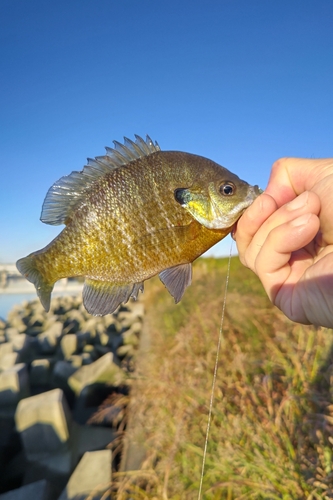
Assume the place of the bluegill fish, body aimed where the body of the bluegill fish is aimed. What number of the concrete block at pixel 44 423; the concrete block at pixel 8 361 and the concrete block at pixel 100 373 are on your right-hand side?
0

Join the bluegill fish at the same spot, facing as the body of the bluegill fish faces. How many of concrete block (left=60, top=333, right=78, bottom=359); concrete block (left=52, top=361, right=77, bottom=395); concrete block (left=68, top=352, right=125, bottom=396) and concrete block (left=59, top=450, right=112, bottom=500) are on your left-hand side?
4

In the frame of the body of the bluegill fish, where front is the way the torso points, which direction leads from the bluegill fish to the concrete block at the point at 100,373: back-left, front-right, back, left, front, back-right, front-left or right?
left

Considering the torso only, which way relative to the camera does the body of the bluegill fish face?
to the viewer's right

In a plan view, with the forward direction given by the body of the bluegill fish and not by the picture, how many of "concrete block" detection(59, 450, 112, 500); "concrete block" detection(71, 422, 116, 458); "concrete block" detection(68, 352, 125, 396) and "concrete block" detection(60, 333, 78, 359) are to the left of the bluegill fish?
4

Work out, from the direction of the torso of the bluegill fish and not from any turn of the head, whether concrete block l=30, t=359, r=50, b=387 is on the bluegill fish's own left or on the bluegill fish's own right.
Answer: on the bluegill fish's own left

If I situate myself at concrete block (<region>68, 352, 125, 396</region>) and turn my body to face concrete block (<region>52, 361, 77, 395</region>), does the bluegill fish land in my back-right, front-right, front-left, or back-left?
back-left

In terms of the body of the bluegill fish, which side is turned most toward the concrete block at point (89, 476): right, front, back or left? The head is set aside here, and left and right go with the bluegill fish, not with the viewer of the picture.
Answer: left

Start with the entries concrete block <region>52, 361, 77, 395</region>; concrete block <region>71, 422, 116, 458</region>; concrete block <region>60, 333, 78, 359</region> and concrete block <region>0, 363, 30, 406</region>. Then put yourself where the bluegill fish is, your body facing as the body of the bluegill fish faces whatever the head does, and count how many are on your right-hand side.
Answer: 0

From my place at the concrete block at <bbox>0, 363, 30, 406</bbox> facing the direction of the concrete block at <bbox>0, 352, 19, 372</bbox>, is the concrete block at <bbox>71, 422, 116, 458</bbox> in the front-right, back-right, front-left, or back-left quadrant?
back-right

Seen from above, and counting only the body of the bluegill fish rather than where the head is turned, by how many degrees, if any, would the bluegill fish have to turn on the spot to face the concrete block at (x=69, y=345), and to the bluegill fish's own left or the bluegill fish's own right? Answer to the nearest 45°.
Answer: approximately 90° to the bluegill fish's own left

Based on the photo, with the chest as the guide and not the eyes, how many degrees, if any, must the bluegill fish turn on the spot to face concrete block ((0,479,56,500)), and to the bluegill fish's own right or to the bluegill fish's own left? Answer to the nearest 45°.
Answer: approximately 90° to the bluegill fish's own left

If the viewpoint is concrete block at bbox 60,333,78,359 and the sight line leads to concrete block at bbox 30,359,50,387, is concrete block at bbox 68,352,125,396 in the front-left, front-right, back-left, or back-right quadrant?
front-left

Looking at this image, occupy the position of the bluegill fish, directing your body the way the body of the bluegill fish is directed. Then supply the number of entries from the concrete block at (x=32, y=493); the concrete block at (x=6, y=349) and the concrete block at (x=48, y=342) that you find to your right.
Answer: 0

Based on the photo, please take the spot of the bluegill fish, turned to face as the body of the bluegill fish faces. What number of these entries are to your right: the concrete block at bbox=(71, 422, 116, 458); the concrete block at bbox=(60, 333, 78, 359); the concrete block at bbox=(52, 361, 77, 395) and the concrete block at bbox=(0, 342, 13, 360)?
0

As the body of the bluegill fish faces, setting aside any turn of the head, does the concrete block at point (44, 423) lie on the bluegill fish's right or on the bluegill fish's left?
on the bluegill fish's left

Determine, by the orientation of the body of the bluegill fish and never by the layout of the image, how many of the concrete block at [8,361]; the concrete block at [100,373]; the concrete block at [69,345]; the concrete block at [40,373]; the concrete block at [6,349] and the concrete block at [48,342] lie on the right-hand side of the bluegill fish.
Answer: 0

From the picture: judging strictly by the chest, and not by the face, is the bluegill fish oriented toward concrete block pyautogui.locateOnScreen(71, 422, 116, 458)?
no

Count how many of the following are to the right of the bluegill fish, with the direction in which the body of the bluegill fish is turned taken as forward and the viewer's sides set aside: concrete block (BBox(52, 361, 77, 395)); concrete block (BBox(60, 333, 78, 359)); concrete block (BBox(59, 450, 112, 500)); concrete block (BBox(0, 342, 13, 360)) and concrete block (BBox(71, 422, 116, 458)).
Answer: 0
